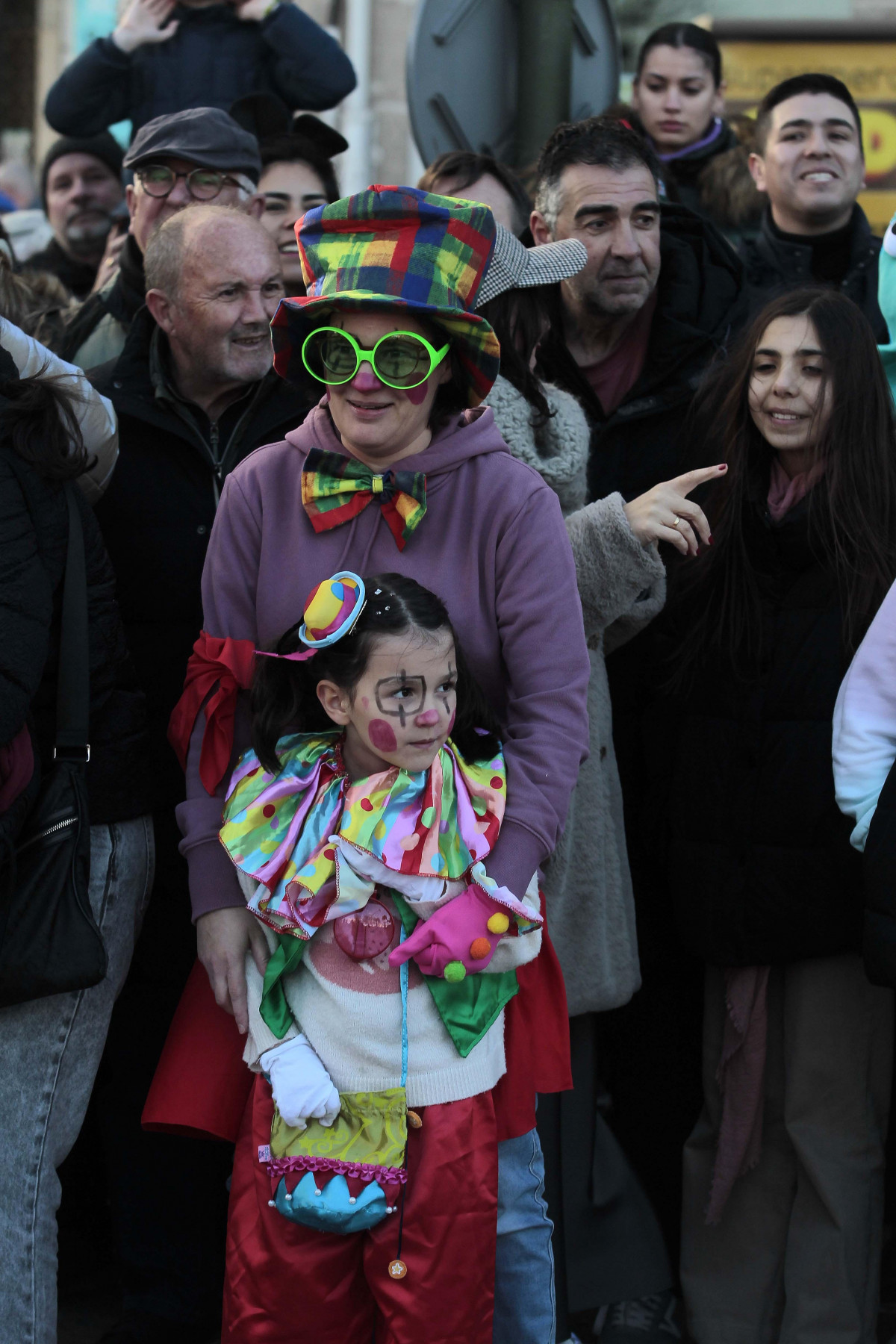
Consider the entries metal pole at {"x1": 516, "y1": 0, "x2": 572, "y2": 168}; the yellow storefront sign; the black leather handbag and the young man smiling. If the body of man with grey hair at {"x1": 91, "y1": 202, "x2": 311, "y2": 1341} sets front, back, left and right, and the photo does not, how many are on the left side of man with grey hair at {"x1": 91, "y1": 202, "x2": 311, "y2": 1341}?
3

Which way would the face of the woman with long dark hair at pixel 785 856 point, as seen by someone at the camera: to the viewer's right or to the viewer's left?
to the viewer's left

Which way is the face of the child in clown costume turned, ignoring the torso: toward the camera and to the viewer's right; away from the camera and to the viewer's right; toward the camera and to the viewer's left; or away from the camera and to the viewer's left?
toward the camera and to the viewer's right

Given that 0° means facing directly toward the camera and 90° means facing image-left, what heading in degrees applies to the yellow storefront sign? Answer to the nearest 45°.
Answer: approximately 0°

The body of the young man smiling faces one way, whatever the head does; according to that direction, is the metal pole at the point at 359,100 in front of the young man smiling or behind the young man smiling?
behind

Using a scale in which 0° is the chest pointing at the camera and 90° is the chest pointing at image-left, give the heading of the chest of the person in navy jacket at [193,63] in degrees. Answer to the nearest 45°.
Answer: approximately 0°

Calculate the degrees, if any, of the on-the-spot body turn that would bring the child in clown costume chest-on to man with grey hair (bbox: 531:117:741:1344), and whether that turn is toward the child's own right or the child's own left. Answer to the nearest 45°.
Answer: approximately 135° to the child's own left

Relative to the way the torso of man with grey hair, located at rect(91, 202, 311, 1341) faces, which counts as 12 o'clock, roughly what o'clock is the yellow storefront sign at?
The yellow storefront sign is roughly at 7 o'clock from the man with grey hair.

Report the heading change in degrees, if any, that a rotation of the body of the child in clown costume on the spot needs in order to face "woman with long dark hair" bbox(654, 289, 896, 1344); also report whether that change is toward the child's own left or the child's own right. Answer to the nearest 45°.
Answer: approximately 135° to the child's own left

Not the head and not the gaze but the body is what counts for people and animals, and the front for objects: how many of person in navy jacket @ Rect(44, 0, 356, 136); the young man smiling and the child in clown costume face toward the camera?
3

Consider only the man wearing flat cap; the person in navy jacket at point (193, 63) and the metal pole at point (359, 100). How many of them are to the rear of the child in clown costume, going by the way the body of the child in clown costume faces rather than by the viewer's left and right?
3

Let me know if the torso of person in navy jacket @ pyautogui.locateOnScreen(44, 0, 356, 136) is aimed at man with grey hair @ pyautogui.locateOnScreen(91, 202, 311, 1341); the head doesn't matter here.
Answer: yes

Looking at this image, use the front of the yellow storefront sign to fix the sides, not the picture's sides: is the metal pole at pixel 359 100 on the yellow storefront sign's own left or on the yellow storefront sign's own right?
on the yellow storefront sign's own right

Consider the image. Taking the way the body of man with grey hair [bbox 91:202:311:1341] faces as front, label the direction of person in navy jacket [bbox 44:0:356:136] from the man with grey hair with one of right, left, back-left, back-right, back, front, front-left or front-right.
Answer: back-left
